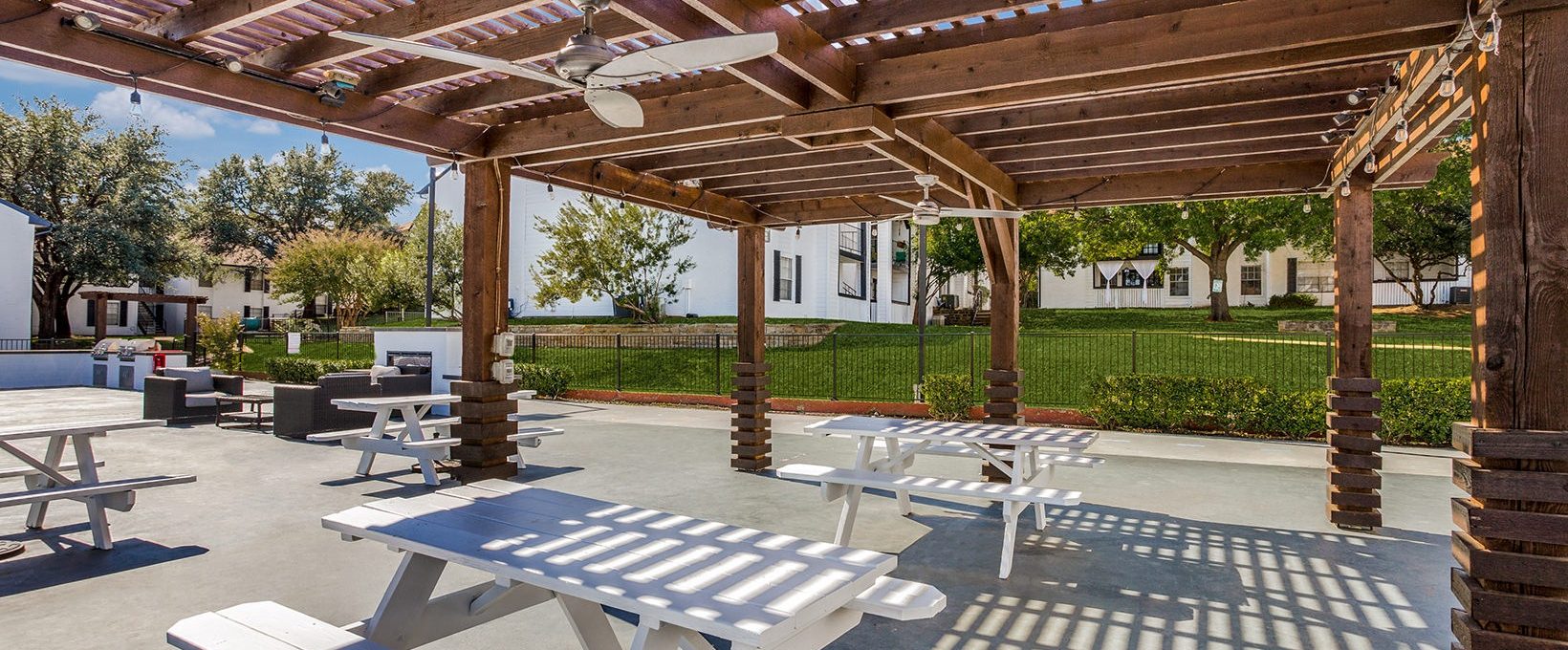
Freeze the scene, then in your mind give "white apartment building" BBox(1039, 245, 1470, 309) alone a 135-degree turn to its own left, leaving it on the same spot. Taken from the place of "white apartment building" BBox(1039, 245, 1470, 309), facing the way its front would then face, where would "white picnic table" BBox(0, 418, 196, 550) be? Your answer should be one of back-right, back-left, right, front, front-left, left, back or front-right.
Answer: back-right

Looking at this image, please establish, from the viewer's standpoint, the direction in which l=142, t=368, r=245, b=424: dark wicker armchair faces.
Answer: facing the viewer and to the right of the viewer

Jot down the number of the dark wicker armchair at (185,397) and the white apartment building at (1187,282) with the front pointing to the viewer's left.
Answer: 0

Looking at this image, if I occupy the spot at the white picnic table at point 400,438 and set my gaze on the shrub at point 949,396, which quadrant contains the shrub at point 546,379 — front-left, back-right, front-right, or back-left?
front-left

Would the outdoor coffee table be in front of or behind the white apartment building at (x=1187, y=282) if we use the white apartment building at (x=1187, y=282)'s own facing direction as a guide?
in front

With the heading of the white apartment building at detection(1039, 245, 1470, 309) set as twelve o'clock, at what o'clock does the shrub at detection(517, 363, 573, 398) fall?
The shrub is roughly at 1 o'clock from the white apartment building.

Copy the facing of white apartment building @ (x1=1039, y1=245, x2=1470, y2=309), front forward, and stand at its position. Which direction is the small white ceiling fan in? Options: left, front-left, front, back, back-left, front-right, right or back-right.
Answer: front

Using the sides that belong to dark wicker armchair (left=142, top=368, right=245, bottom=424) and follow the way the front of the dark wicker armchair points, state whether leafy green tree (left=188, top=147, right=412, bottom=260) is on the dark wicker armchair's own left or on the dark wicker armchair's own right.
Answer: on the dark wicker armchair's own left

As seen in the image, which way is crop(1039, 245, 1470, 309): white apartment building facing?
toward the camera

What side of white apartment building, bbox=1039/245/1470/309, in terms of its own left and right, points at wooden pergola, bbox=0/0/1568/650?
front

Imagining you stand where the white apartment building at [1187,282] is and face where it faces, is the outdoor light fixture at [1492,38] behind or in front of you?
in front

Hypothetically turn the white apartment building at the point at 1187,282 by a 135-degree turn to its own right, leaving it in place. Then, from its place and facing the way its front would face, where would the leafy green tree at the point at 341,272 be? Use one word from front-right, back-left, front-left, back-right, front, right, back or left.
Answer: left

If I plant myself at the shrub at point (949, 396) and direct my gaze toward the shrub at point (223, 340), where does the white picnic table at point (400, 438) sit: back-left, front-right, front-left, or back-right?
front-left

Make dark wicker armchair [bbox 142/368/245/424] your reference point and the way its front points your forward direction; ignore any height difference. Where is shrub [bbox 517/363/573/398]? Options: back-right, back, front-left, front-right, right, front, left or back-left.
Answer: front-left

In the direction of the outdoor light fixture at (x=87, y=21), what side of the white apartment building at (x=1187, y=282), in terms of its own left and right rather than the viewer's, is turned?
front

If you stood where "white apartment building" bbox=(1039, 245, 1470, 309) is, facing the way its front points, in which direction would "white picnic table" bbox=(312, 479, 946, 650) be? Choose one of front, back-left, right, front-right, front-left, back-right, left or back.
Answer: front
